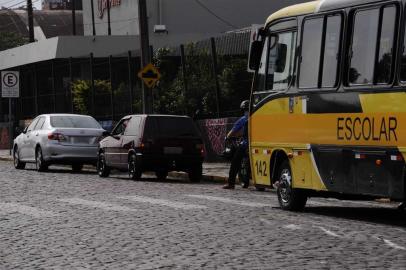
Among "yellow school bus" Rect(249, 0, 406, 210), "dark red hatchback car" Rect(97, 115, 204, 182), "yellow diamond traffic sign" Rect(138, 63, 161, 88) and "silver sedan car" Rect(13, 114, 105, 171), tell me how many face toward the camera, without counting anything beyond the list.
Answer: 1

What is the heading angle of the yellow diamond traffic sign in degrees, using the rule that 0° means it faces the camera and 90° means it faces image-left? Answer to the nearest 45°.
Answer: approximately 0°

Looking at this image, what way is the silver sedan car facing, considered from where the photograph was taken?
facing away from the viewer and to the left of the viewer

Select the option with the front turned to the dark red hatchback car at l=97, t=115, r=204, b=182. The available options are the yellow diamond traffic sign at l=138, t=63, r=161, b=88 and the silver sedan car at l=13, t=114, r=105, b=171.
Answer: the yellow diamond traffic sign

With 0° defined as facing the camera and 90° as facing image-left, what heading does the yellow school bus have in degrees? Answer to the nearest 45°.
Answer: approximately 135°

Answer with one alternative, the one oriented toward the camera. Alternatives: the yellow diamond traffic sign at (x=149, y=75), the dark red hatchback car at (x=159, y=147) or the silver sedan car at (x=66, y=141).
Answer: the yellow diamond traffic sign

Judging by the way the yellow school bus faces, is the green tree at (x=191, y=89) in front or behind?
in front

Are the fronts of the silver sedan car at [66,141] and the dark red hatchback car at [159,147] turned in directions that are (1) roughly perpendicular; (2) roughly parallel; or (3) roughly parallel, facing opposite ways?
roughly parallel

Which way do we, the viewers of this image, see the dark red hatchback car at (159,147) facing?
facing away from the viewer and to the left of the viewer
